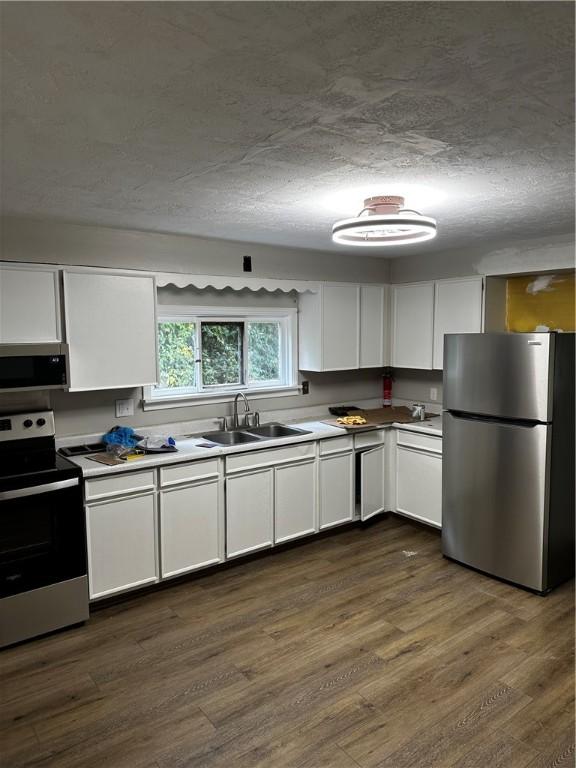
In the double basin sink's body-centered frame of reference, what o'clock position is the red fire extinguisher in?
The red fire extinguisher is roughly at 9 o'clock from the double basin sink.

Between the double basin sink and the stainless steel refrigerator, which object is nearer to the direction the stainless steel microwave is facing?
the stainless steel refrigerator

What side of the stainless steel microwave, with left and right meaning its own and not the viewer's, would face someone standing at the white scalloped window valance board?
left

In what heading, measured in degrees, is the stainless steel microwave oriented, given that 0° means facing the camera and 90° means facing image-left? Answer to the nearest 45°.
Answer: approximately 0°

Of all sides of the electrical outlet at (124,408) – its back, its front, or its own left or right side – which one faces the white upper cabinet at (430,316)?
left

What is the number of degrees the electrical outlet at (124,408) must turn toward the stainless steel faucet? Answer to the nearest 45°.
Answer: approximately 90° to its left

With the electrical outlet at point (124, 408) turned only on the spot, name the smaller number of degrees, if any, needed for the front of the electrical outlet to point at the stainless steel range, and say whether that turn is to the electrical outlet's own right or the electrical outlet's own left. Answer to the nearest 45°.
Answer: approximately 45° to the electrical outlet's own right

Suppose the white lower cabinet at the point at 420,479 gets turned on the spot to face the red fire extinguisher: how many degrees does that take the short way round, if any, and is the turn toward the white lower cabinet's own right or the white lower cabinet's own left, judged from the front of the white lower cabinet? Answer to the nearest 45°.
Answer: approximately 135° to the white lower cabinet's own right

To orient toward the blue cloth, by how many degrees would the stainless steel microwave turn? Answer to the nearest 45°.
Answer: approximately 135° to its left

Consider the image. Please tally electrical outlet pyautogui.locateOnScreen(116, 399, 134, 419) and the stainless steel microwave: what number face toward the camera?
2
